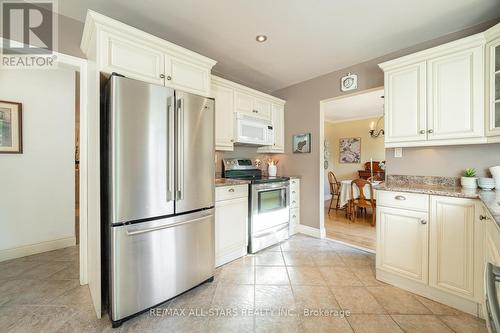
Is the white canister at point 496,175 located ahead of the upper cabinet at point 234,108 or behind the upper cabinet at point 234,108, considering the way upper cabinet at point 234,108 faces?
ahead

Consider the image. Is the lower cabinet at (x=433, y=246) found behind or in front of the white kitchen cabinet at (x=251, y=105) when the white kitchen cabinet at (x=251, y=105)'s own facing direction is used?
in front

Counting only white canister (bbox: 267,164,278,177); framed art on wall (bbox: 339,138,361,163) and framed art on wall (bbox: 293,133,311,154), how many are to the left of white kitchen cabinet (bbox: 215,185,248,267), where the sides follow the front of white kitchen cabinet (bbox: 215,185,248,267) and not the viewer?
3

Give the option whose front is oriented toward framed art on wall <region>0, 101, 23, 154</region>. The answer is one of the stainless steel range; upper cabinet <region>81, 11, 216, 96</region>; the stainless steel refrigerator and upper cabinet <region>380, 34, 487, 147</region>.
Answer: upper cabinet <region>380, 34, 487, 147</region>

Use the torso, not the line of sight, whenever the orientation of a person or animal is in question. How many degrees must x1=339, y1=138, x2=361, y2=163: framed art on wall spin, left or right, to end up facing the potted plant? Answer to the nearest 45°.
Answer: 0° — it already faces it

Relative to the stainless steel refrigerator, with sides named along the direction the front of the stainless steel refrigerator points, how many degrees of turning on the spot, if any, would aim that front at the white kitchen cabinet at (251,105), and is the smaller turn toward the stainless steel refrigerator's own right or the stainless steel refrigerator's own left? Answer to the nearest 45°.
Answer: approximately 90° to the stainless steel refrigerator's own left
